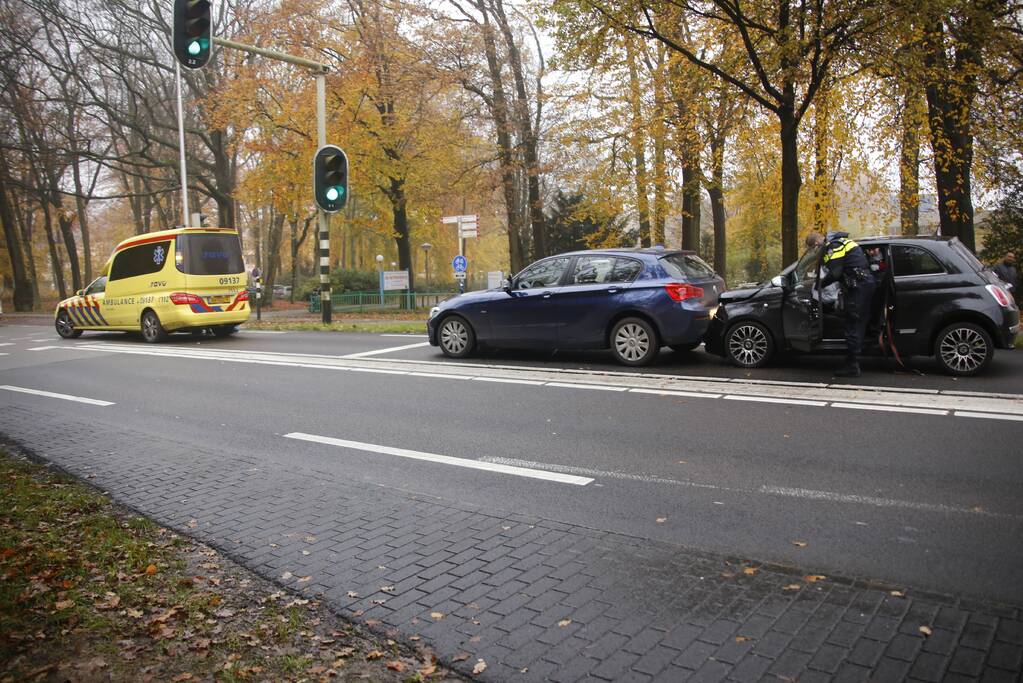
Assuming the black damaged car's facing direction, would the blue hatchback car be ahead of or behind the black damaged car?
ahead

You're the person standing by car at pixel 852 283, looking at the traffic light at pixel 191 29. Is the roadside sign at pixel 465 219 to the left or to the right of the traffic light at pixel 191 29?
right

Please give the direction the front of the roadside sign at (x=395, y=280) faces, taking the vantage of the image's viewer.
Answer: facing the viewer

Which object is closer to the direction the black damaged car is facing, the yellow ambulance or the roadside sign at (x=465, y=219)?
the yellow ambulance

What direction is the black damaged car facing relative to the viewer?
to the viewer's left

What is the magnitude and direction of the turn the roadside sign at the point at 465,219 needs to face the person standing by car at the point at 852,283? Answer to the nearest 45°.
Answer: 0° — it already faces them

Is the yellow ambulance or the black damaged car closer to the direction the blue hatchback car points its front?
the yellow ambulance

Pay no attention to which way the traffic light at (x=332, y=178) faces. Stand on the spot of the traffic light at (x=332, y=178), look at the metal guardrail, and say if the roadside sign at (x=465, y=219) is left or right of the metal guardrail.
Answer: right

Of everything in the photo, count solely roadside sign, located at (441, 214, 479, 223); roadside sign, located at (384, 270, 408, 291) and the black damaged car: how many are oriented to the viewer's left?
1

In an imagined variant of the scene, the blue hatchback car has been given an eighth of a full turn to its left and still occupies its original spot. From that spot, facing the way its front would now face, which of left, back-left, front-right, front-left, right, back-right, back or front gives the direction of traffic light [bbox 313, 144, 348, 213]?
front-right

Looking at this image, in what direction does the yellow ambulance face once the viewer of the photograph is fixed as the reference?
facing away from the viewer and to the left of the viewer

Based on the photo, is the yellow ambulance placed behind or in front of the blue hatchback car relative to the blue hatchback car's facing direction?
in front

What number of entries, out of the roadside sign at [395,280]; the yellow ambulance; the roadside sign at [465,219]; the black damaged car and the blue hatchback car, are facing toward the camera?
2

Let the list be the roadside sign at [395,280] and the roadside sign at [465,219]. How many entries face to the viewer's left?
0
